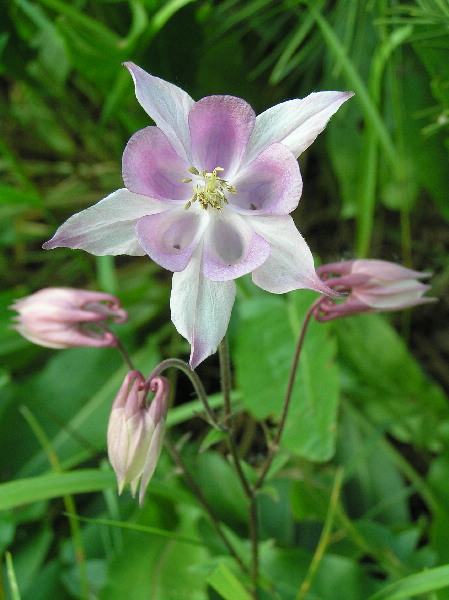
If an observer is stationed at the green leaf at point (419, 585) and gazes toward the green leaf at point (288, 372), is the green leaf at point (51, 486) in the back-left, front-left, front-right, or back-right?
front-left

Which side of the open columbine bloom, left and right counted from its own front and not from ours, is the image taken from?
front

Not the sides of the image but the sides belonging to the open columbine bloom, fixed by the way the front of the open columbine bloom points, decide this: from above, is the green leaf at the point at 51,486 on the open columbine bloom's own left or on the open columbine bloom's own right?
on the open columbine bloom's own right
